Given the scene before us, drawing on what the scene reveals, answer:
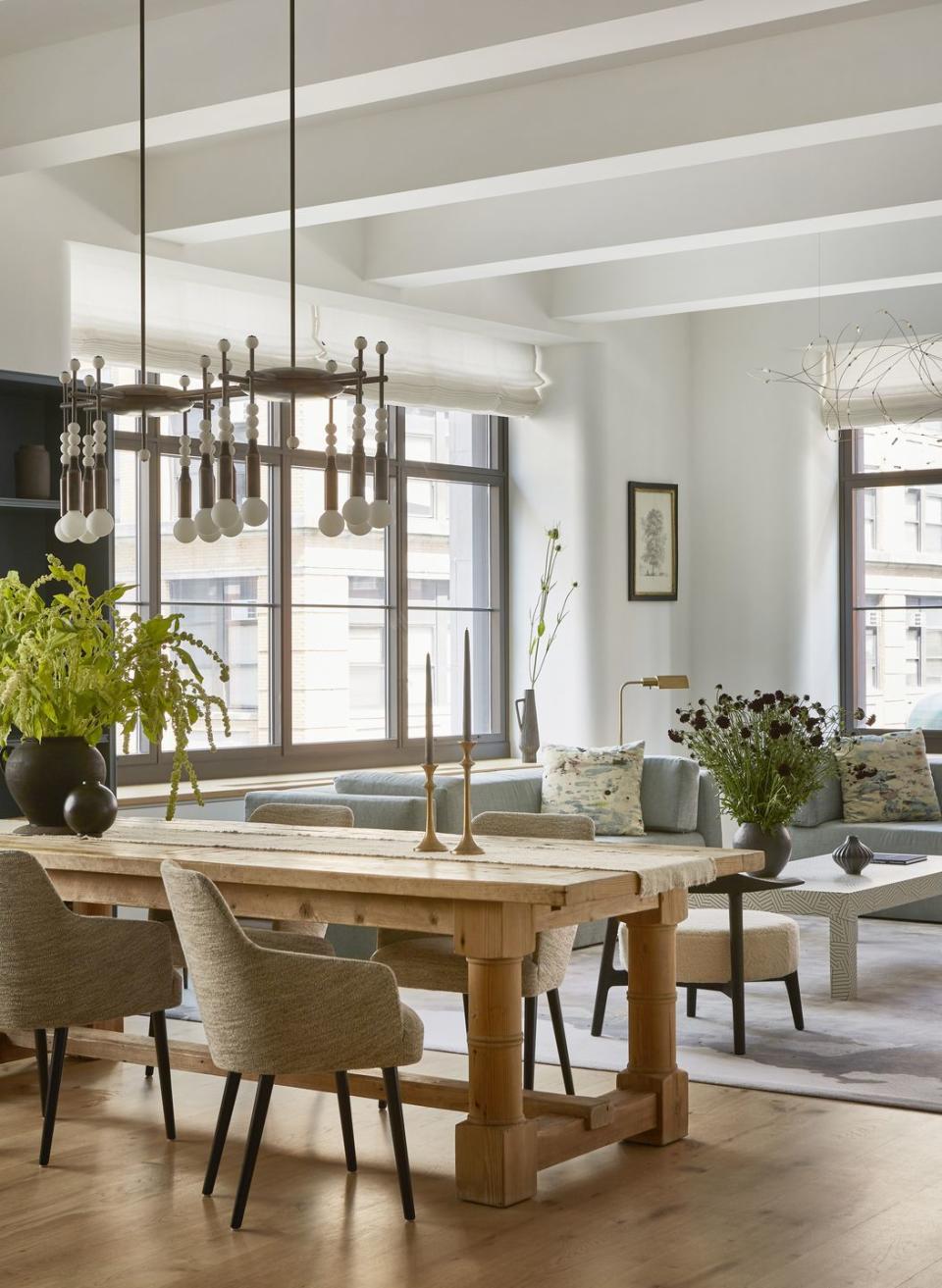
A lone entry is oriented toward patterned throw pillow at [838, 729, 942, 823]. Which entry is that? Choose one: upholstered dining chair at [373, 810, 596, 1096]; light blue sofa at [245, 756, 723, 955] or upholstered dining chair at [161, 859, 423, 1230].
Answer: upholstered dining chair at [161, 859, 423, 1230]

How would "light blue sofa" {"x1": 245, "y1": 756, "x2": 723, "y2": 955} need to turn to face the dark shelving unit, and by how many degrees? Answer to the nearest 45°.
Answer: approximately 45° to its right

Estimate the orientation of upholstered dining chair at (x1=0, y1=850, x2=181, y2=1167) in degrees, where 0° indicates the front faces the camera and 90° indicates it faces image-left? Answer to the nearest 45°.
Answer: approximately 225°

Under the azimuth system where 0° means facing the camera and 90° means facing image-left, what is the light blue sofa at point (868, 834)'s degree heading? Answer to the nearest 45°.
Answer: approximately 0°

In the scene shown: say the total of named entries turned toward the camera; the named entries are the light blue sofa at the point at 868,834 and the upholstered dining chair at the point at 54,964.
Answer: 1

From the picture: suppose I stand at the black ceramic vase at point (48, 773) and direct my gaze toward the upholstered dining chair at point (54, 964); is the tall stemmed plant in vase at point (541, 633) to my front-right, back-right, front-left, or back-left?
back-left

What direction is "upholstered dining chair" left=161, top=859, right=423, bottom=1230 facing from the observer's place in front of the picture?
facing away from the viewer and to the right of the viewer

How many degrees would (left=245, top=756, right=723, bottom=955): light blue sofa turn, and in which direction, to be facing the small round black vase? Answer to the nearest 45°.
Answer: approximately 45° to its right
